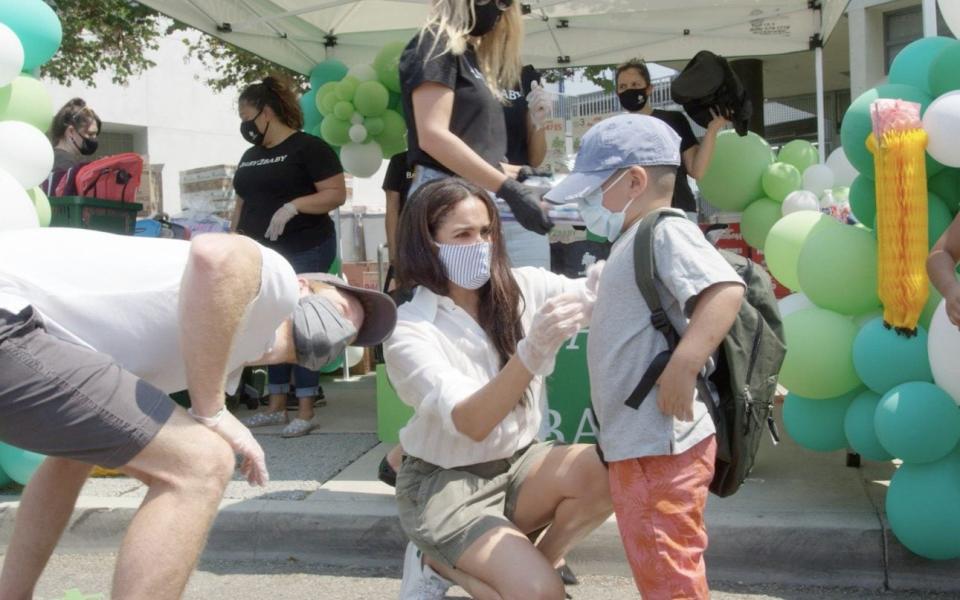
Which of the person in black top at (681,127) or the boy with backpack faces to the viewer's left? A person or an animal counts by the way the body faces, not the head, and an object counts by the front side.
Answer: the boy with backpack

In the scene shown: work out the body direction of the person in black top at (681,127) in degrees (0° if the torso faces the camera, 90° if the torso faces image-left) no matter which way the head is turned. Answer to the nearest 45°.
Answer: approximately 0°

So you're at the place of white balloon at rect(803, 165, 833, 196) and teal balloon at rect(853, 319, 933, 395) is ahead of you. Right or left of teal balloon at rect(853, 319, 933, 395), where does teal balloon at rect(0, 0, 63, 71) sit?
right

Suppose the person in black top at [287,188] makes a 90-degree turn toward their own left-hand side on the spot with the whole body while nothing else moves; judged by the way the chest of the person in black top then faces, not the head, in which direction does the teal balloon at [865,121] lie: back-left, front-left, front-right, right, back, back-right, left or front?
front

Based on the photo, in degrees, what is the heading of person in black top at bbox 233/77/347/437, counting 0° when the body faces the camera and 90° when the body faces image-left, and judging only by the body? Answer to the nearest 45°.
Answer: approximately 45°

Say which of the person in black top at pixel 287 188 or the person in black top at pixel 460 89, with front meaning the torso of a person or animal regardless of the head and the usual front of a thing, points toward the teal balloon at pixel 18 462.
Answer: the person in black top at pixel 287 188

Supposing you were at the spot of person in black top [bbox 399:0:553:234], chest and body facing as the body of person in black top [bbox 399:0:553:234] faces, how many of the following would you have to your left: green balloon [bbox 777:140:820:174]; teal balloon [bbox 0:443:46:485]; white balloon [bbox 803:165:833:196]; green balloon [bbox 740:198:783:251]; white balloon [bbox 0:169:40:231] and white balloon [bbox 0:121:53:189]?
3

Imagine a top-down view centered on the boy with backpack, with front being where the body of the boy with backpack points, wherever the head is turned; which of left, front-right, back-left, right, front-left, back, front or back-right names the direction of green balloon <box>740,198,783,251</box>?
right
